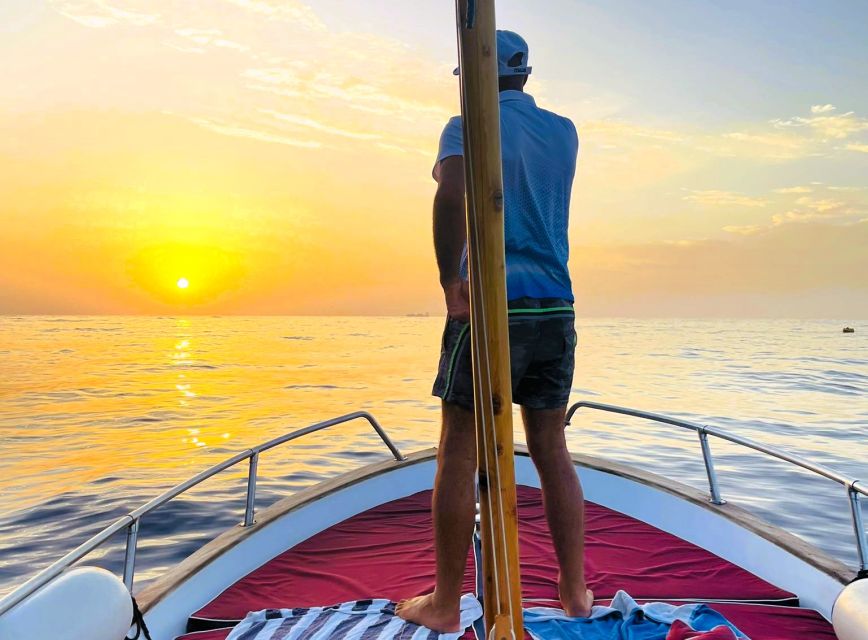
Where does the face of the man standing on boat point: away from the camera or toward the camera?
away from the camera

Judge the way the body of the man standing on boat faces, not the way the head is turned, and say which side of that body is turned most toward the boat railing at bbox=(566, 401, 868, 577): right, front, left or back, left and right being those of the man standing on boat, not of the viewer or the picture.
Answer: right

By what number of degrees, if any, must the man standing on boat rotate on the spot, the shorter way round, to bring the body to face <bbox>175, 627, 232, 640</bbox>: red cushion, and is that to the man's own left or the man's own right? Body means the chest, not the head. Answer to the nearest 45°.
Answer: approximately 45° to the man's own left

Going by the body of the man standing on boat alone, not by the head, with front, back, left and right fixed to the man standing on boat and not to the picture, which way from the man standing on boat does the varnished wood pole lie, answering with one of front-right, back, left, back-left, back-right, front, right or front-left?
back-left

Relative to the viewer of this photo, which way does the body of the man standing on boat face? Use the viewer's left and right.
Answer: facing away from the viewer and to the left of the viewer
